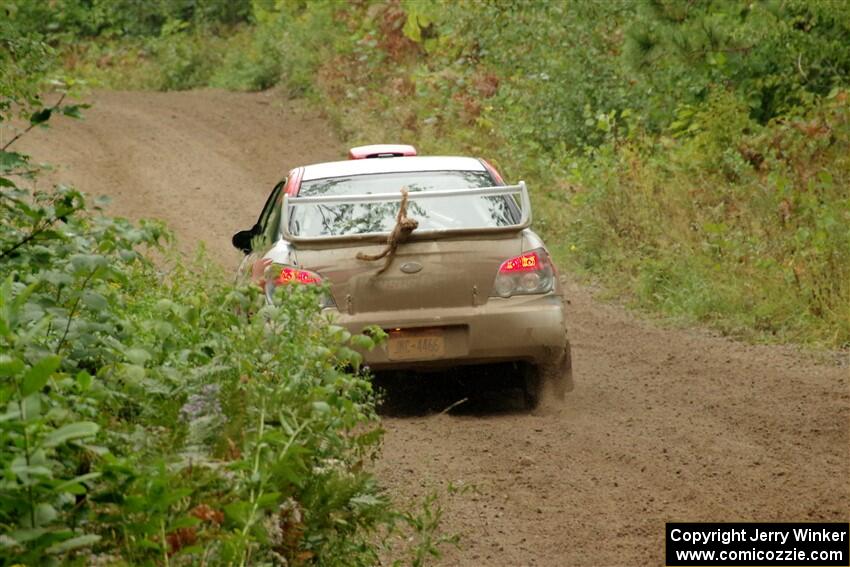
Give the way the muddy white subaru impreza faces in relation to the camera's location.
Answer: facing away from the viewer
